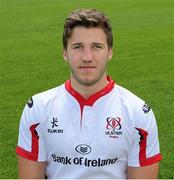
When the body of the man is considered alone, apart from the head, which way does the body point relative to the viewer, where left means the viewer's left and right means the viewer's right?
facing the viewer

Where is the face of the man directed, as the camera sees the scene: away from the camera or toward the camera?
toward the camera
